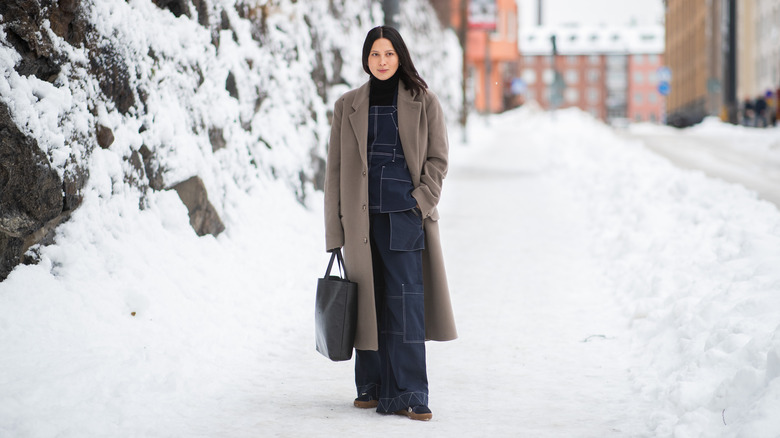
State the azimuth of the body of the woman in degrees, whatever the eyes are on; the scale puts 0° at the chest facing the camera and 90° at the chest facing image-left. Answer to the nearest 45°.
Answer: approximately 0°

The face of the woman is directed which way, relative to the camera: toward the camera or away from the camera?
toward the camera

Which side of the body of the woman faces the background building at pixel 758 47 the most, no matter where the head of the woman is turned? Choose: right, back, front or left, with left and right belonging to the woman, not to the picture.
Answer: back
